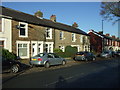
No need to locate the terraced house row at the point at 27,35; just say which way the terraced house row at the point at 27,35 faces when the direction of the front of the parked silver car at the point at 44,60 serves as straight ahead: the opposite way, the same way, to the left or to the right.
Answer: to the right

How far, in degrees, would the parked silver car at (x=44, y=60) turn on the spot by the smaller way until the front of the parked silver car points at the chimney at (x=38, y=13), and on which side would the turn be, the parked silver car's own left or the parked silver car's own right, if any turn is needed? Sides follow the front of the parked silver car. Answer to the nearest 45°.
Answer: approximately 45° to the parked silver car's own left

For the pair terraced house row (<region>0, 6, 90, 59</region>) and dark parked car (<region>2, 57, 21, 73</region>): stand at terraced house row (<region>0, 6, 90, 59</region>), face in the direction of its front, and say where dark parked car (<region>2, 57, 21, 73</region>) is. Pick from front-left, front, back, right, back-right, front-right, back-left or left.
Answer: front-right

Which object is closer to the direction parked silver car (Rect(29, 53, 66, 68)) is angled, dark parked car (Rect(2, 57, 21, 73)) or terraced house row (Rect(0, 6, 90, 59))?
the terraced house row

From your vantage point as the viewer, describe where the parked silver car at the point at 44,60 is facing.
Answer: facing away from the viewer and to the right of the viewer

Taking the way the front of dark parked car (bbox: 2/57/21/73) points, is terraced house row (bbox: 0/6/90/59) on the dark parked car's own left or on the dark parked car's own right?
on the dark parked car's own left

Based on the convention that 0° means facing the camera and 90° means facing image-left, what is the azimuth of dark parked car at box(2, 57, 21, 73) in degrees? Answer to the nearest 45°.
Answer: approximately 270°

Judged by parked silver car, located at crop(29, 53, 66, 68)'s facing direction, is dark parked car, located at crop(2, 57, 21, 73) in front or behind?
behind

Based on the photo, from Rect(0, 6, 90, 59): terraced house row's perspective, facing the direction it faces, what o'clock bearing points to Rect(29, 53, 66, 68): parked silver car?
The parked silver car is roughly at 1 o'clock from the terraced house row.

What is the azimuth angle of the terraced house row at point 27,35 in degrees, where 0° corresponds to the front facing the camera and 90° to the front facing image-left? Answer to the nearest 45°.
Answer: approximately 315°
